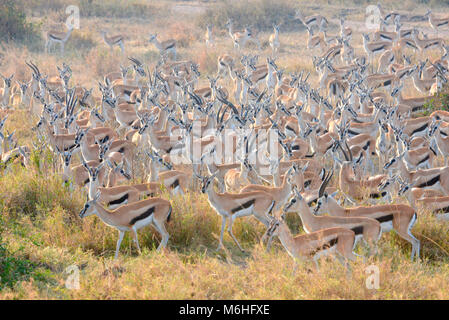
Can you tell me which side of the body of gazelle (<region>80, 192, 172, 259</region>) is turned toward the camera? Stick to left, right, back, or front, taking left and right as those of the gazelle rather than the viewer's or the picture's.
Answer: left

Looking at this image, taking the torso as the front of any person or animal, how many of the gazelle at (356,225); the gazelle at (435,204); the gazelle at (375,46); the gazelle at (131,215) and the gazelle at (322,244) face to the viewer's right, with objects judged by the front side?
0

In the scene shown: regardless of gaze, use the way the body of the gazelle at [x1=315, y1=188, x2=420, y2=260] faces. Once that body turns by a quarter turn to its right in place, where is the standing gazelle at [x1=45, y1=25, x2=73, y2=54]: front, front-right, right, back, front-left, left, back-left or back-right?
front-left

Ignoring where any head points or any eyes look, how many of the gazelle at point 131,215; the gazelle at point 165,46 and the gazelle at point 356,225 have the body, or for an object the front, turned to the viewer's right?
0

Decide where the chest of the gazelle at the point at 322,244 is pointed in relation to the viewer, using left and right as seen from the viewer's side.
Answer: facing to the left of the viewer

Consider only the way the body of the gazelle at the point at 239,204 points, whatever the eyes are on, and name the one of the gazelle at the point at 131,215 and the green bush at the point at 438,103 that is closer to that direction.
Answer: the gazelle

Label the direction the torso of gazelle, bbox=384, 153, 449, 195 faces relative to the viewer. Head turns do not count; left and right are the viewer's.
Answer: facing to the left of the viewer

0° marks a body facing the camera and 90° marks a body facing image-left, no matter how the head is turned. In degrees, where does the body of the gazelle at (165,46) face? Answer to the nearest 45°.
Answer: approximately 90°

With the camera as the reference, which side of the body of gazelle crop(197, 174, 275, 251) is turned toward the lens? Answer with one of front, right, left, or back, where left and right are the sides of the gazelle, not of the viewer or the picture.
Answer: left

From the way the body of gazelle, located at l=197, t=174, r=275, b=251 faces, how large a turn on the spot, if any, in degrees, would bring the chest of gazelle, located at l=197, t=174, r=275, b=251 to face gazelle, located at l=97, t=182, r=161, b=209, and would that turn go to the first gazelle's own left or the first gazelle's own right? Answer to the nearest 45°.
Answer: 0° — it already faces it

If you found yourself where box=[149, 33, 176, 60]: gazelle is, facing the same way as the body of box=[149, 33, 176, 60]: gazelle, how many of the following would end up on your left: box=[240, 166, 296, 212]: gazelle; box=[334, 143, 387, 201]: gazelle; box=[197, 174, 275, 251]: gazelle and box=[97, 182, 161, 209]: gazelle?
4

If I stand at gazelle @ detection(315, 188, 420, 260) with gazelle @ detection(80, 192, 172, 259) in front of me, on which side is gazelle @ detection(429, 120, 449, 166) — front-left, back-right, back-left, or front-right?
back-right

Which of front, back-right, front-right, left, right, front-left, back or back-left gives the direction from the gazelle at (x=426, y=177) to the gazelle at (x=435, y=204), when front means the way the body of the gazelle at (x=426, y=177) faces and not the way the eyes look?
left

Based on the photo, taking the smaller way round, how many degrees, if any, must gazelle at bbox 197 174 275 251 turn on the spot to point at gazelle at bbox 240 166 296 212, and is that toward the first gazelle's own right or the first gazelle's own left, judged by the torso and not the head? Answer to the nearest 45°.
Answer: approximately 135° to the first gazelle's own right

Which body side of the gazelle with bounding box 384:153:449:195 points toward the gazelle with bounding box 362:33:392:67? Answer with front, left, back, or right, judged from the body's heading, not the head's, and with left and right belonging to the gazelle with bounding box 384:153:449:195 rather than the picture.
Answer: right

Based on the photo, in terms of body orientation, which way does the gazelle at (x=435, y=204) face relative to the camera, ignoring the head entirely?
to the viewer's left

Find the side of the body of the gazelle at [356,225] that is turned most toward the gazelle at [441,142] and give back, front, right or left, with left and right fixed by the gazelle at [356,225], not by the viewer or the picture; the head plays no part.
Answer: right

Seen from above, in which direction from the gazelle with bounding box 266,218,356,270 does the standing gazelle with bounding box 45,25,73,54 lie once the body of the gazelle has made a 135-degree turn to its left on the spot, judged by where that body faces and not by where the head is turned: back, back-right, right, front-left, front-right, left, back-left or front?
back
